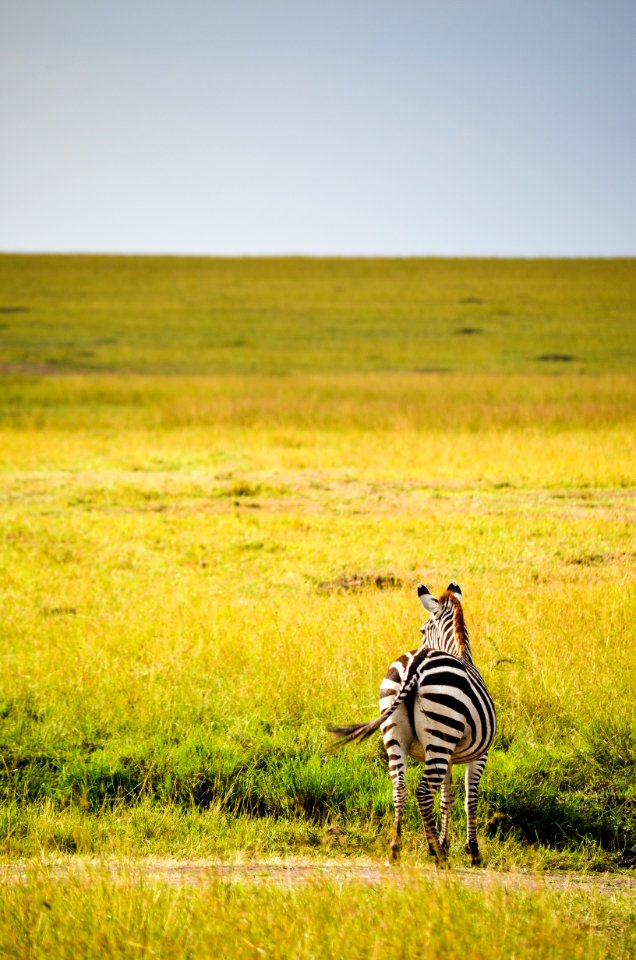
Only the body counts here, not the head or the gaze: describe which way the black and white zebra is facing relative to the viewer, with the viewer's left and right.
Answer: facing away from the viewer and to the right of the viewer
